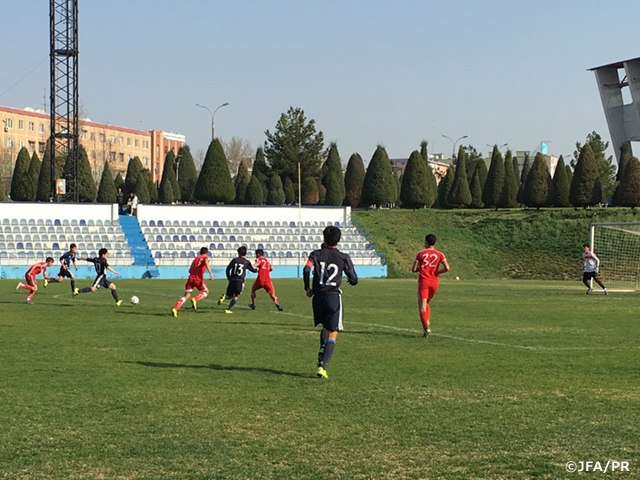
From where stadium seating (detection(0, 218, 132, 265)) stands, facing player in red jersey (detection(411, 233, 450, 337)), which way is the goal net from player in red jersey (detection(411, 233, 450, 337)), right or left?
left

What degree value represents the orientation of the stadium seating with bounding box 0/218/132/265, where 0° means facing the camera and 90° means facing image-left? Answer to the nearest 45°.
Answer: approximately 0°

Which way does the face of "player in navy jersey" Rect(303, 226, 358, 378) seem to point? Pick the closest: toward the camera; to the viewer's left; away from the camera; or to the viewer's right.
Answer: away from the camera

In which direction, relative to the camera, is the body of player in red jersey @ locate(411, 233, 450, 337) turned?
away from the camera

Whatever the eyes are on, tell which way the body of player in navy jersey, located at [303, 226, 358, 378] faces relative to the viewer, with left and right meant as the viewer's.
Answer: facing away from the viewer

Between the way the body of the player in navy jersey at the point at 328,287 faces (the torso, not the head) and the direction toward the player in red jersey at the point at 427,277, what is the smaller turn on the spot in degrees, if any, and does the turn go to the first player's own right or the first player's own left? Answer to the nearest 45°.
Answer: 0° — they already face them

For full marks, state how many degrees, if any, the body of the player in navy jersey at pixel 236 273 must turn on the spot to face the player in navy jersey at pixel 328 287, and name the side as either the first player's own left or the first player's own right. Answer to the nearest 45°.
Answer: approximately 135° to the first player's own right

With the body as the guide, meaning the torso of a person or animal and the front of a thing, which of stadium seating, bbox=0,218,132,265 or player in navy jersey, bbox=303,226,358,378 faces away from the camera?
the player in navy jersey

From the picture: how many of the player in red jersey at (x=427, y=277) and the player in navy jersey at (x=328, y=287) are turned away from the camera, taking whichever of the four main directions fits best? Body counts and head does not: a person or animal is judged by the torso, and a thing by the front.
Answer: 2

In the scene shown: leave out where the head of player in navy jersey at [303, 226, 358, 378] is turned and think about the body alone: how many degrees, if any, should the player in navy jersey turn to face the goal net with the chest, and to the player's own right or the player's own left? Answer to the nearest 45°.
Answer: approximately 45° to the player's own right

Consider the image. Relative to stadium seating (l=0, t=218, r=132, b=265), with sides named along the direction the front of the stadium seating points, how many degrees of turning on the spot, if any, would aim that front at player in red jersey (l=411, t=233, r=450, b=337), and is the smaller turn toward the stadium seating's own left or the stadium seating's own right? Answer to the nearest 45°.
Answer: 0° — it already faces them
